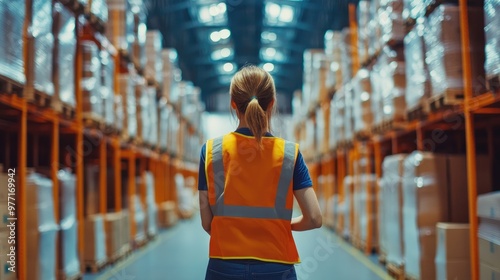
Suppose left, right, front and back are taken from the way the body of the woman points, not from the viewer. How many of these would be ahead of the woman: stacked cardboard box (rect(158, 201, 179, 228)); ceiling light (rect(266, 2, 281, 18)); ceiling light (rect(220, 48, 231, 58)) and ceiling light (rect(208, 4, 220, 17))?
4

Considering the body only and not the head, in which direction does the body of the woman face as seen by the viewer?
away from the camera

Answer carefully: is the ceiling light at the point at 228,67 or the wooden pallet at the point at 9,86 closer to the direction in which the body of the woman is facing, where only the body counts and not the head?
the ceiling light

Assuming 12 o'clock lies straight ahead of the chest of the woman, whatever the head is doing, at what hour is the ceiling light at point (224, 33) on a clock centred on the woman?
The ceiling light is roughly at 12 o'clock from the woman.

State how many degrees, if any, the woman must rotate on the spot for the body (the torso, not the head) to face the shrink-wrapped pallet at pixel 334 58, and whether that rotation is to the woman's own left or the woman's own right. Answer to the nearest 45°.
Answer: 0° — they already face it

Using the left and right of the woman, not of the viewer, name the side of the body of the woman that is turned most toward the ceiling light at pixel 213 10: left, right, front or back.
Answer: front

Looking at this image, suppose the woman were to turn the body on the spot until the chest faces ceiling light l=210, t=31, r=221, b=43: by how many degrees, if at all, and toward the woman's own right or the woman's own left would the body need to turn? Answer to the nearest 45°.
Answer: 0° — they already face it

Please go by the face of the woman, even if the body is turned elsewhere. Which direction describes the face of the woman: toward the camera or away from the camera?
away from the camera

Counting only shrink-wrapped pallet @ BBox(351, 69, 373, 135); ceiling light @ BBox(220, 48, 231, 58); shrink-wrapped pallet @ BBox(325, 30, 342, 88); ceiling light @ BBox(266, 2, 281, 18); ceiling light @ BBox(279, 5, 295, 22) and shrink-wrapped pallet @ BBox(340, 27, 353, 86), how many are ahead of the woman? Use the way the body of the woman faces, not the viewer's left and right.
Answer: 6

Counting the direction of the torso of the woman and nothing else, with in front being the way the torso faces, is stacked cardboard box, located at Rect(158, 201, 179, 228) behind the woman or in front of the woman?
in front

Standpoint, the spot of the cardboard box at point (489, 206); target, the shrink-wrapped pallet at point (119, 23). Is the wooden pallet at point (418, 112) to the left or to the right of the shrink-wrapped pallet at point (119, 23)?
right

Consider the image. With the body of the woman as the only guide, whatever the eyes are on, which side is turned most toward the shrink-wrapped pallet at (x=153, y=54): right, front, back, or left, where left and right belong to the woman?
front

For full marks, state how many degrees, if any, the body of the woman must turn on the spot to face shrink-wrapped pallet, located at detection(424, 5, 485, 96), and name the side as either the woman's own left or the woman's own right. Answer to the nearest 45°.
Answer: approximately 45° to the woman's own right
